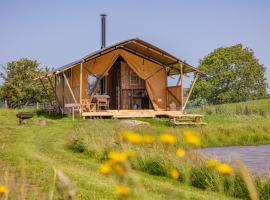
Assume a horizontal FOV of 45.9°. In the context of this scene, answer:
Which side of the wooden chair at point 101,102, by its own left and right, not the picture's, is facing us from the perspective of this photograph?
front

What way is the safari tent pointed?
toward the camera

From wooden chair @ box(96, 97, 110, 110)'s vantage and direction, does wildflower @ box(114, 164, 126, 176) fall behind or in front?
in front

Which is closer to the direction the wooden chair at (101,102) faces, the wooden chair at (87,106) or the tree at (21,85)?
the wooden chair

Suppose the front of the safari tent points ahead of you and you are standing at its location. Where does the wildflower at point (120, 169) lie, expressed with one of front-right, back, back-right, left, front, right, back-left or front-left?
front

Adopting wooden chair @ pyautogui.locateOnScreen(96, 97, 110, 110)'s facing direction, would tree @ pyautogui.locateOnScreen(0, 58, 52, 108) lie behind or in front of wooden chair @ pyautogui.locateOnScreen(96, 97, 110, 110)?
behind
